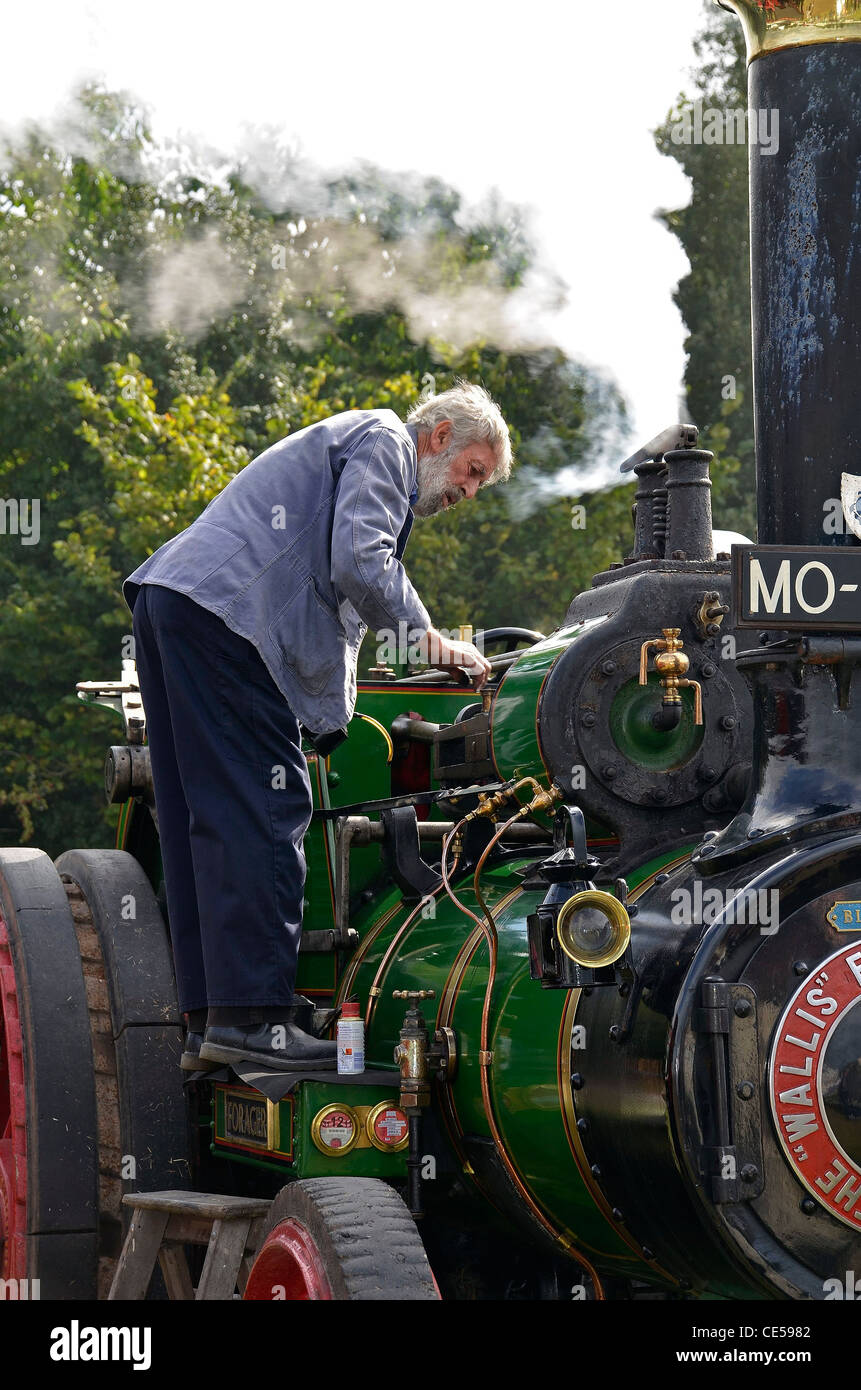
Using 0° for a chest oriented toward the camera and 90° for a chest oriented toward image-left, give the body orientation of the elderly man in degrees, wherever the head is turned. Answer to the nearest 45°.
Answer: approximately 270°

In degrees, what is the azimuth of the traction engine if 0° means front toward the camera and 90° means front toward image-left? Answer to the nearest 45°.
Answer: approximately 315°
